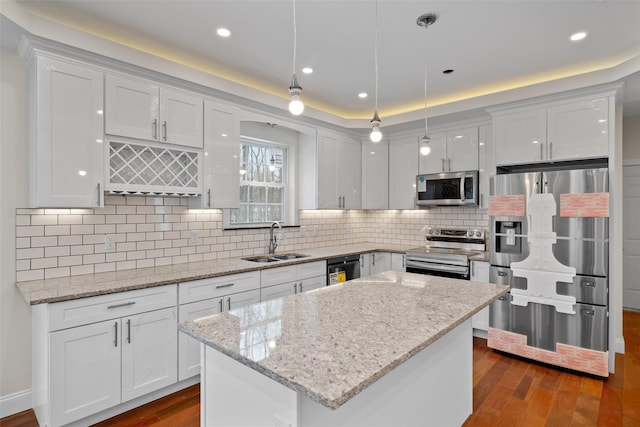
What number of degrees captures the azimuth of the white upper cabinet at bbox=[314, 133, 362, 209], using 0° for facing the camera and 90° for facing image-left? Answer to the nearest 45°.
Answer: approximately 315°

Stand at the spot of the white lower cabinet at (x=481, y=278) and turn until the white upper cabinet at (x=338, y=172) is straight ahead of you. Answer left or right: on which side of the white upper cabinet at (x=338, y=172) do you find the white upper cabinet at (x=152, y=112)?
left

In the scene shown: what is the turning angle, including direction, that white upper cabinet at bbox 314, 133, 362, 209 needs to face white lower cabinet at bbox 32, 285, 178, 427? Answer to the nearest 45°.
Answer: approximately 90° to its right

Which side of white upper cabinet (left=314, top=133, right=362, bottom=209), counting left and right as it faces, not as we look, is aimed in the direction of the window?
right

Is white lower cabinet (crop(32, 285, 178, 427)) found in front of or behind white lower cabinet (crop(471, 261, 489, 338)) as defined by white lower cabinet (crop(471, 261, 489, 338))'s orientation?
in front

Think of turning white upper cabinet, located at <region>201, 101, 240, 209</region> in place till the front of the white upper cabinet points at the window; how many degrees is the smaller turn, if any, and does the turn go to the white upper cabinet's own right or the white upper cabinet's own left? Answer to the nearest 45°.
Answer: approximately 90° to the white upper cabinet's own left

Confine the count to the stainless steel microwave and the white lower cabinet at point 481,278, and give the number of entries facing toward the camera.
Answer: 2

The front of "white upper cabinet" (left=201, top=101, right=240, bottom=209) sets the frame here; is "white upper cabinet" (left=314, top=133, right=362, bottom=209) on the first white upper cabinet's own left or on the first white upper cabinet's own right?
on the first white upper cabinet's own left
